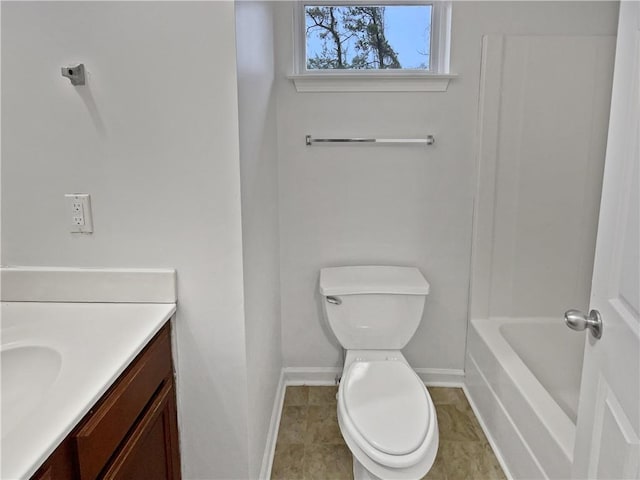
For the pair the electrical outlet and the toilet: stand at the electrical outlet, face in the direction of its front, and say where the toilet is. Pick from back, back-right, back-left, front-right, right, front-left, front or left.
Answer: left

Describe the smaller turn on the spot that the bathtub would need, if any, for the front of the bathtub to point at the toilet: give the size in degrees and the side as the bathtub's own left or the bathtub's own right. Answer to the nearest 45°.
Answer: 0° — it already faces it

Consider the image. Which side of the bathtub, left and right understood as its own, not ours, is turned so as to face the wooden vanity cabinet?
front

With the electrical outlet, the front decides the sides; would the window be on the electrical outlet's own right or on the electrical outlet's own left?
on the electrical outlet's own left

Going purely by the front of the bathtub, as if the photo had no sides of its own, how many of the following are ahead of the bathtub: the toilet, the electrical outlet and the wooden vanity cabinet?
3

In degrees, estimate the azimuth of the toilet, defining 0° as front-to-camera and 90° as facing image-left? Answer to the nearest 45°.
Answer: approximately 0°

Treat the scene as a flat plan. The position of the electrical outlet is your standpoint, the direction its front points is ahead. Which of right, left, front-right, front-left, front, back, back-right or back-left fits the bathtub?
left

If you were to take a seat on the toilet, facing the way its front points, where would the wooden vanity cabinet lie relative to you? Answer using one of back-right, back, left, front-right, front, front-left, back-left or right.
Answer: front-right

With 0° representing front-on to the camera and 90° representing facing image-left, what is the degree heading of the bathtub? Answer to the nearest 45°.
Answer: approximately 45°

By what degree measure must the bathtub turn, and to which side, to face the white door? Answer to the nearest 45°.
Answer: approximately 45° to its left

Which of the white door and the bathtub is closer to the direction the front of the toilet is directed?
the white door
